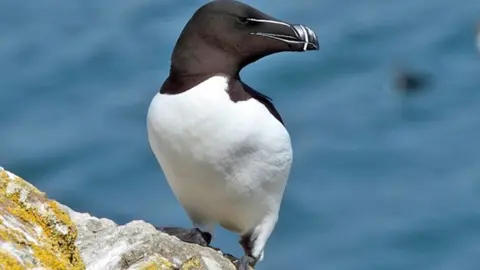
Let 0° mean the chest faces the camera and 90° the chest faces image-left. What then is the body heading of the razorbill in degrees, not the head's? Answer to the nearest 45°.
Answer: approximately 45°
